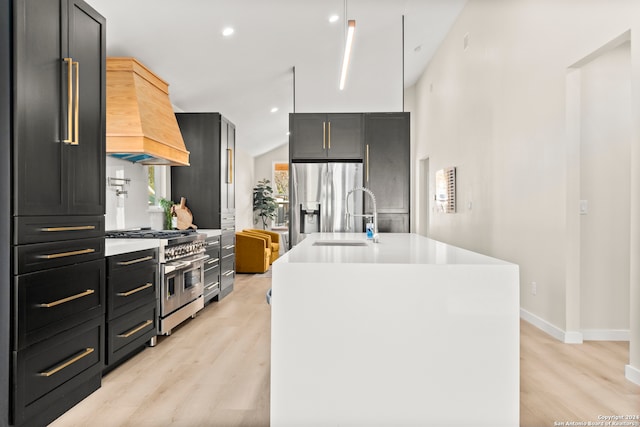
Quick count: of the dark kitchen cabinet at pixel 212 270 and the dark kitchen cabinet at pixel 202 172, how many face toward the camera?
0

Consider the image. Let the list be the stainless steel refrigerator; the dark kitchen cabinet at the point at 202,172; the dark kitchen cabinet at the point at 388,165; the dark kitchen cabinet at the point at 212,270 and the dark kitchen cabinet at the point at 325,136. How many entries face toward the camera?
3

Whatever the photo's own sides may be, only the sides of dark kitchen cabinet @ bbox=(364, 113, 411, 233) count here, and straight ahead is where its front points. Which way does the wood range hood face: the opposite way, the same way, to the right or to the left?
to the left

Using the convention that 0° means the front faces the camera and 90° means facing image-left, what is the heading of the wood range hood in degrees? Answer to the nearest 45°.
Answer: approximately 315°

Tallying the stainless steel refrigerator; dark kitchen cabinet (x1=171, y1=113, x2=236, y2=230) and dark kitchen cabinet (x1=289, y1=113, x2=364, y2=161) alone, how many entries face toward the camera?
2

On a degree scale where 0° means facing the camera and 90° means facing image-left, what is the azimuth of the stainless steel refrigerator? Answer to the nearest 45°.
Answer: approximately 0°

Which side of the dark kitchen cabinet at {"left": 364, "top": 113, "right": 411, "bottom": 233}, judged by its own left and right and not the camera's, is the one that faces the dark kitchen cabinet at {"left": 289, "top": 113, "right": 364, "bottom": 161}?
right

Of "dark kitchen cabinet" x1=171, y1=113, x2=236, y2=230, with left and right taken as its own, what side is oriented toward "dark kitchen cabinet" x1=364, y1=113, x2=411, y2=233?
front
